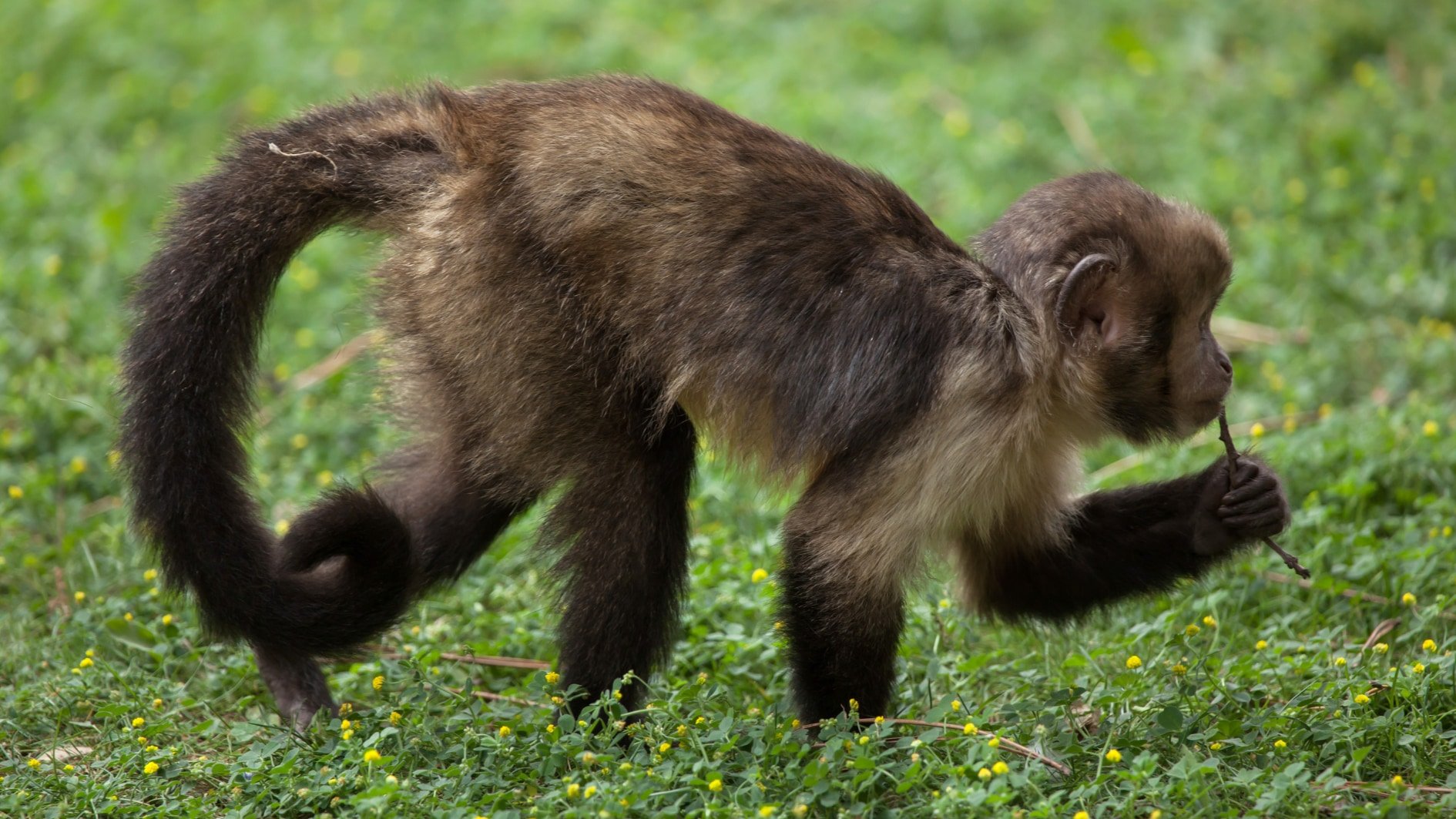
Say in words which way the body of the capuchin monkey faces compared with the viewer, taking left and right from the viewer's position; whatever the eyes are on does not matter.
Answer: facing to the right of the viewer
